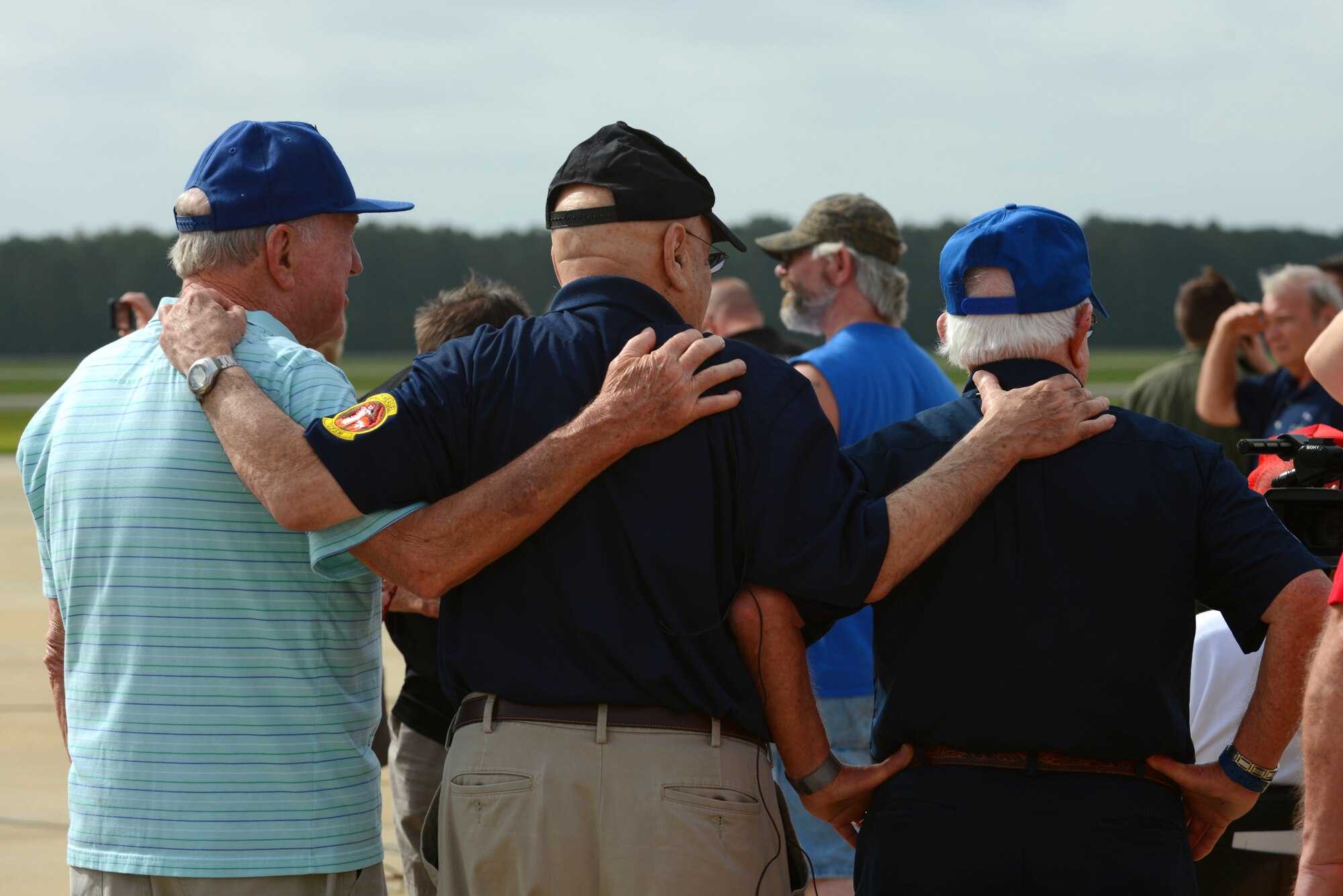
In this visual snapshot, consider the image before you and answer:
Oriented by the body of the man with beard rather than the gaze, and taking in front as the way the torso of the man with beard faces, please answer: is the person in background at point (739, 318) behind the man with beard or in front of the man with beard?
in front

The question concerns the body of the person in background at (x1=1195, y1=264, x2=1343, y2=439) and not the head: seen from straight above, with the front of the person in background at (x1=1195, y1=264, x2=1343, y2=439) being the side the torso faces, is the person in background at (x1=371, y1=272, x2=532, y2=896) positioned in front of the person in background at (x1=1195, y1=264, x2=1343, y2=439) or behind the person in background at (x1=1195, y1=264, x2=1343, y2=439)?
in front

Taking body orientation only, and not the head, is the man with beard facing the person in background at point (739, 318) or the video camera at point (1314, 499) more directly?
the person in background

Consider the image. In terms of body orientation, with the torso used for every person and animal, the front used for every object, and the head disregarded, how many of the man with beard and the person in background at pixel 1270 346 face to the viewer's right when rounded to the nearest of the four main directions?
0

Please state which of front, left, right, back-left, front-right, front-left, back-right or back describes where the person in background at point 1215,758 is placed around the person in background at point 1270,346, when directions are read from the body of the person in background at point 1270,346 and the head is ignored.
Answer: front-left

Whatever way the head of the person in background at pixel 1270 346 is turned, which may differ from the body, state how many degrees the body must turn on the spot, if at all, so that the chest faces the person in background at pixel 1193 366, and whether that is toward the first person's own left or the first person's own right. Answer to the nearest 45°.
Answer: approximately 90° to the first person's own right

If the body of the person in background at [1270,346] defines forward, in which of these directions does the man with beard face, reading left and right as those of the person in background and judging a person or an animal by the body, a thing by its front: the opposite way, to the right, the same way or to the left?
to the right

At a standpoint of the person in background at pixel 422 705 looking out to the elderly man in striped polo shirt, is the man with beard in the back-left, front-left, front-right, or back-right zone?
back-left

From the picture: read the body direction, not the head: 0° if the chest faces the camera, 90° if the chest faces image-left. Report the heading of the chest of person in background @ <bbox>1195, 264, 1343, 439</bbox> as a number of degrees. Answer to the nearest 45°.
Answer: approximately 45°

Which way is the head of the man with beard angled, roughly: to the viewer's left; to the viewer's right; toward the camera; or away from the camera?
to the viewer's left

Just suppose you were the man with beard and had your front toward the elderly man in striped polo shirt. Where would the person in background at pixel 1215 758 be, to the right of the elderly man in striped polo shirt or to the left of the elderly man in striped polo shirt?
left

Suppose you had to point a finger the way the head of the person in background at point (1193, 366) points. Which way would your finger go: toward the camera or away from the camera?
away from the camera

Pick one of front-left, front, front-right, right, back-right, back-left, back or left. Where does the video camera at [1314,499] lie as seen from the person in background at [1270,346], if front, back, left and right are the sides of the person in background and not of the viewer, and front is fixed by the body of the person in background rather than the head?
front-left

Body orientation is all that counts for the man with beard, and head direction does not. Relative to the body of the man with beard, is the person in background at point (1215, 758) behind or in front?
behind

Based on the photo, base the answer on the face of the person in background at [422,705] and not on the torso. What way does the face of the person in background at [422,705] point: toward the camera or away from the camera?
away from the camera
